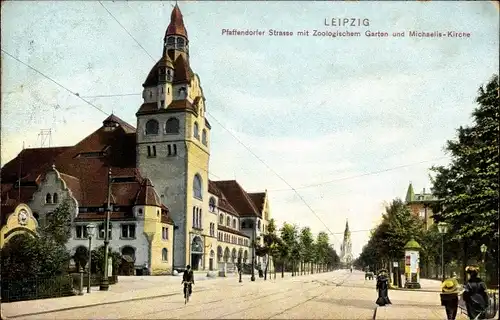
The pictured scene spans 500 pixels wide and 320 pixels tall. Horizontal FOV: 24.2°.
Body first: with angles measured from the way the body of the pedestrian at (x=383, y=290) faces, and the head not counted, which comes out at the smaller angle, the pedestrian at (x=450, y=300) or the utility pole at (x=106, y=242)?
the pedestrian

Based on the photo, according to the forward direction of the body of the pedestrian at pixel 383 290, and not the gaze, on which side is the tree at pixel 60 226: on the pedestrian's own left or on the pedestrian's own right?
on the pedestrian's own right

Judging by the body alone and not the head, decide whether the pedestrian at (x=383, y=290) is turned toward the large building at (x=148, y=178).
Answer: no

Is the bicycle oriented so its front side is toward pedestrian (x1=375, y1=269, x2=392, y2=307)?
no

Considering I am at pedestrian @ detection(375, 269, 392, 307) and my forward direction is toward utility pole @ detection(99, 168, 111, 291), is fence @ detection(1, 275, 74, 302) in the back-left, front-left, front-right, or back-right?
front-left

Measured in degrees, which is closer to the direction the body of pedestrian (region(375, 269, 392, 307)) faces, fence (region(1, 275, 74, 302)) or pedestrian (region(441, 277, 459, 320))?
the pedestrian

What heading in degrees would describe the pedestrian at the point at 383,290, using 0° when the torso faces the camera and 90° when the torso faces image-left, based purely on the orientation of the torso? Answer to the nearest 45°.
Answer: approximately 0°

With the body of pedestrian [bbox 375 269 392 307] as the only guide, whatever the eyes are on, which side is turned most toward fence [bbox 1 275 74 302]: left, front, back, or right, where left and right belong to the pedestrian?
right

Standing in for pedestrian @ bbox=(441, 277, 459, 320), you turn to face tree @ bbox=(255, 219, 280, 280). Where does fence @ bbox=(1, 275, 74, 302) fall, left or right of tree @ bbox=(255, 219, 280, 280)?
left
